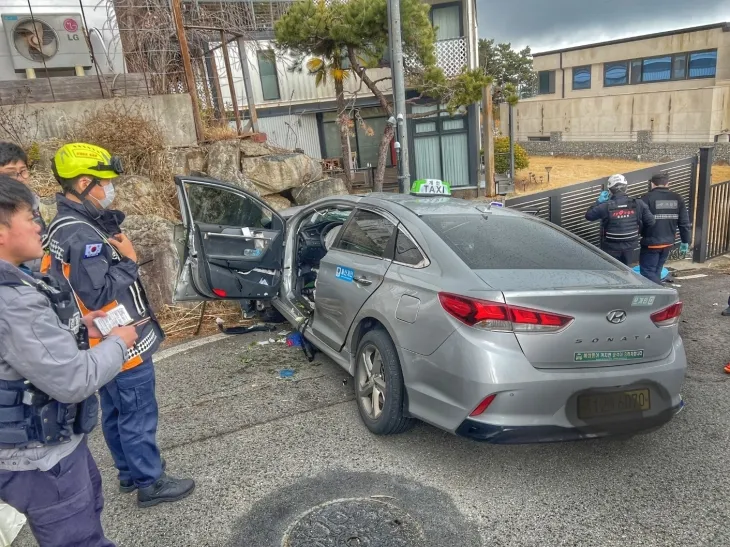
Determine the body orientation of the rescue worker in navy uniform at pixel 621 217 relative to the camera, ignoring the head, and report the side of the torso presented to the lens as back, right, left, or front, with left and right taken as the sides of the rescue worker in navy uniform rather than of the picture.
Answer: back

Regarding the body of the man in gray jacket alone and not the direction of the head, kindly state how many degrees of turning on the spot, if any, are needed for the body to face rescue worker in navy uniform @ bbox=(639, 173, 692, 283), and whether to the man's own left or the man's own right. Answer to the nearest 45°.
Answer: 0° — they already face them

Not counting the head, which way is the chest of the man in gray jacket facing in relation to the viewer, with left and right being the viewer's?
facing to the right of the viewer

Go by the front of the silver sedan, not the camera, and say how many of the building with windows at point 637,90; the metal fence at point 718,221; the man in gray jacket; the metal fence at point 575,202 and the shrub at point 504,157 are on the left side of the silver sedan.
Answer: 1

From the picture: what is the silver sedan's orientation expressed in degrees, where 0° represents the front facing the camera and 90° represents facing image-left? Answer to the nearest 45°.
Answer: approximately 135°

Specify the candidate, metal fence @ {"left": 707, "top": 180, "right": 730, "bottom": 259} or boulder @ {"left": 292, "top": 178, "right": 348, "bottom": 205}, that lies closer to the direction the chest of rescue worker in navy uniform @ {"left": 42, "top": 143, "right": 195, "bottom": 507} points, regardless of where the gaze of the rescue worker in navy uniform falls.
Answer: the metal fence

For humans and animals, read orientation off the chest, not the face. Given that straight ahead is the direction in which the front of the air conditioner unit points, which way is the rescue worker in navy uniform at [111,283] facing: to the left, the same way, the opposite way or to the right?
to the left

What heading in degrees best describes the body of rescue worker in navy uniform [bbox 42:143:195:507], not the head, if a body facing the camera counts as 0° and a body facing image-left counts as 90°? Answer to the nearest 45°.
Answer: approximately 270°

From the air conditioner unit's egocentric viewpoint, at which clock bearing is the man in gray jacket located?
The man in gray jacket is roughly at 12 o'clock from the air conditioner unit.

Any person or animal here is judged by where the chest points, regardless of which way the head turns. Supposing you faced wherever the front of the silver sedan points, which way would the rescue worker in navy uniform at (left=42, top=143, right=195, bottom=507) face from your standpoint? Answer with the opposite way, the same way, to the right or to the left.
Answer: to the right

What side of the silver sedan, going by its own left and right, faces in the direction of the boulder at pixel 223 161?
front

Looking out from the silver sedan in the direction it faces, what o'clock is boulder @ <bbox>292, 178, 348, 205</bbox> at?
The boulder is roughly at 1 o'clock from the silver sedan.

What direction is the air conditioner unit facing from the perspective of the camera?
toward the camera

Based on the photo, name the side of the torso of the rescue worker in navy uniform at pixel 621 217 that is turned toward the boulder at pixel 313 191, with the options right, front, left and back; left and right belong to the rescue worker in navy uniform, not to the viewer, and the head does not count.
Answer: left

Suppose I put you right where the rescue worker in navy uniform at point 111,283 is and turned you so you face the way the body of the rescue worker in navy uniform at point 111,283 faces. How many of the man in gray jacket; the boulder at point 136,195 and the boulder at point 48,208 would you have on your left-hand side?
2

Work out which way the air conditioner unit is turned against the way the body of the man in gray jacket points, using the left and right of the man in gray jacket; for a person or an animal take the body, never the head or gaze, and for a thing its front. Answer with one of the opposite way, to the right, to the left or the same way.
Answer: to the right

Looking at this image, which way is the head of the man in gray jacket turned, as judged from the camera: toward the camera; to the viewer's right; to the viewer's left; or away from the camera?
to the viewer's right
